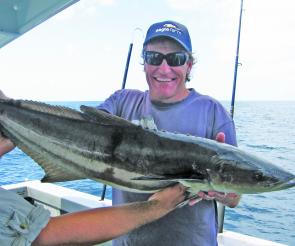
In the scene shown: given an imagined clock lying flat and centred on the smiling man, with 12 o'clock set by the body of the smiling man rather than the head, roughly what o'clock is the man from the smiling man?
The man is roughly at 1 o'clock from the smiling man.

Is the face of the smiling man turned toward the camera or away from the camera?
toward the camera

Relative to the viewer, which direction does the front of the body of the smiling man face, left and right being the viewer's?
facing the viewer
